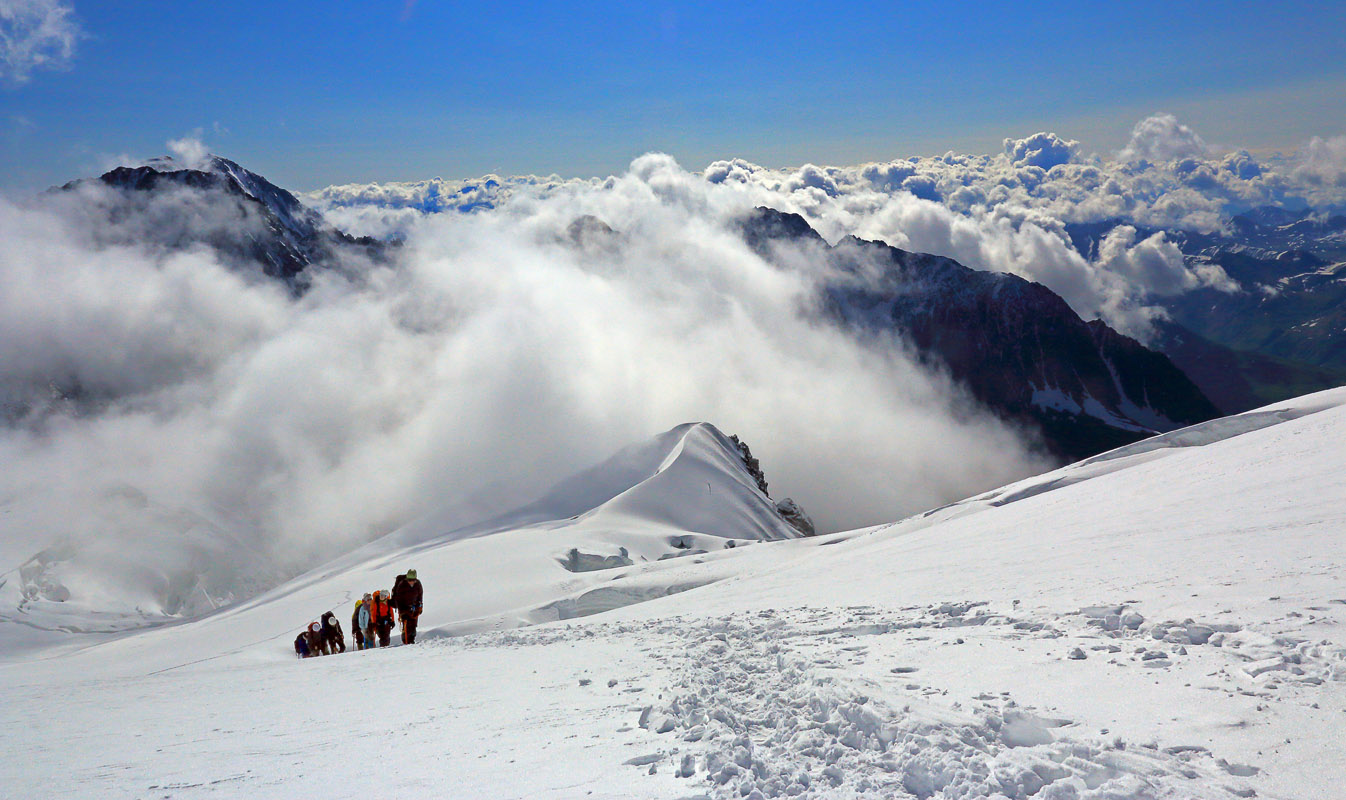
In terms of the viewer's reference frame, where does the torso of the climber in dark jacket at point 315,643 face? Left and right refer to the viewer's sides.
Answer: facing the viewer and to the right of the viewer

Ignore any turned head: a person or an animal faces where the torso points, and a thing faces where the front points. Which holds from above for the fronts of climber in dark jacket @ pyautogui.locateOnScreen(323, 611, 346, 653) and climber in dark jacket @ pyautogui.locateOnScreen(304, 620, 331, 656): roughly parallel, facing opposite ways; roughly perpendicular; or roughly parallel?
roughly parallel

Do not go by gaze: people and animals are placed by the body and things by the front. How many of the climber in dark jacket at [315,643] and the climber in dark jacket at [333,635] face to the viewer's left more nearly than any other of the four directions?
0

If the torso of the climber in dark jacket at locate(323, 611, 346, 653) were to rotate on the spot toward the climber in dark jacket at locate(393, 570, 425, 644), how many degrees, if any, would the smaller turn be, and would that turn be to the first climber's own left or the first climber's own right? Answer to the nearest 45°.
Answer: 0° — they already face them

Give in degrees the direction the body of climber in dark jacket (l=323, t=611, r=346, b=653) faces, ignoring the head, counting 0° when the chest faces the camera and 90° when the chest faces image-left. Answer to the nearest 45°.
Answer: approximately 315°
